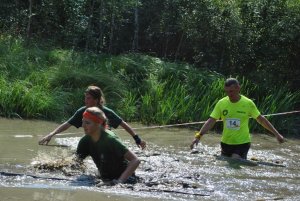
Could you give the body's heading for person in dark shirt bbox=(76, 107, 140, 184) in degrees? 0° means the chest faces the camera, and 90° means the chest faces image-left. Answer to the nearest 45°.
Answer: approximately 45°

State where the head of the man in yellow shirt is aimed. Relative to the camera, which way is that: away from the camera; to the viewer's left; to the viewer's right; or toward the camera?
toward the camera

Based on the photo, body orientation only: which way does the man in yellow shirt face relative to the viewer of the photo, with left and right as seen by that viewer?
facing the viewer
